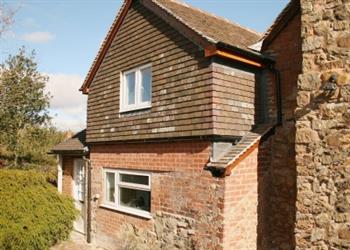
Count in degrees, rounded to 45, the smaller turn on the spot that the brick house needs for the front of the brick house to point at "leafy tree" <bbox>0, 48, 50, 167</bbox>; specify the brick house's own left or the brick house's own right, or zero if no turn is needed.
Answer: approximately 90° to the brick house's own right

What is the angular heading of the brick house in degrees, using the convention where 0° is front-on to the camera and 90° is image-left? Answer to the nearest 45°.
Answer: approximately 45°

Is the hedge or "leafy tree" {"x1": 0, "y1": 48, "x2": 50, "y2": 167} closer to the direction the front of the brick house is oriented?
the hedge
